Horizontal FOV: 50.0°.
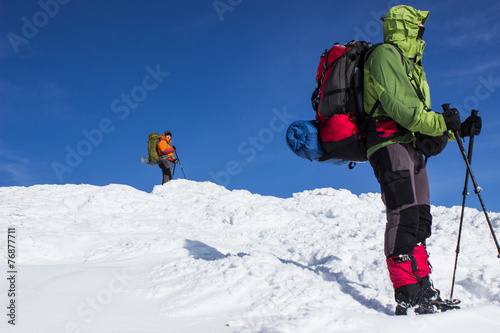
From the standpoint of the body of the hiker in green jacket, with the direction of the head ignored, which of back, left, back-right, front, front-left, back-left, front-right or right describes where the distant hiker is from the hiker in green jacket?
back-left

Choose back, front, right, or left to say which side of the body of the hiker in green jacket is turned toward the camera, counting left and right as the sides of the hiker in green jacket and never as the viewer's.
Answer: right
